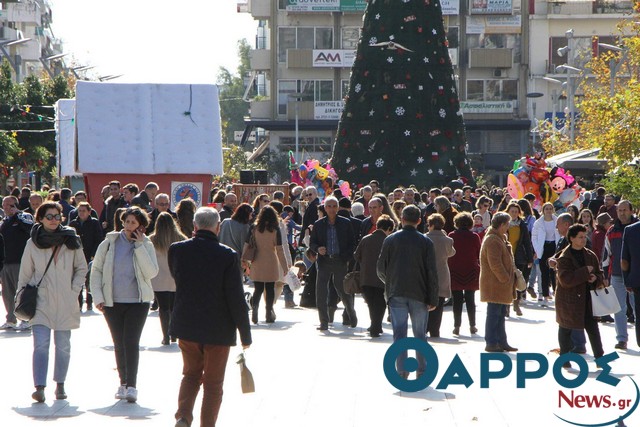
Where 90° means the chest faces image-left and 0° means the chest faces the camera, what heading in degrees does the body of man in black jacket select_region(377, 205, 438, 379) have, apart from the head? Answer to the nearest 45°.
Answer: approximately 180°

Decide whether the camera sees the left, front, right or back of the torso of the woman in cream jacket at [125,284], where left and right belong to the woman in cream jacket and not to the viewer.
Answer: front

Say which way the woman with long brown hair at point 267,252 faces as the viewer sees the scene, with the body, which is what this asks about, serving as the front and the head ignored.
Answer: away from the camera

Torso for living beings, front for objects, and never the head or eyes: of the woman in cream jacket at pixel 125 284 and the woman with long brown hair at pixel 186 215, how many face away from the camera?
1

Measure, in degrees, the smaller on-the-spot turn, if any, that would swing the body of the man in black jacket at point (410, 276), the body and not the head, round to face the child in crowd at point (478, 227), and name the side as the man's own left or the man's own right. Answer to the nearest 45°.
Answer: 0° — they already face them

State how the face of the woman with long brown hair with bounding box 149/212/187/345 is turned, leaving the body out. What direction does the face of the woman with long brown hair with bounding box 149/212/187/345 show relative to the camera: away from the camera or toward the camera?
away from the camera

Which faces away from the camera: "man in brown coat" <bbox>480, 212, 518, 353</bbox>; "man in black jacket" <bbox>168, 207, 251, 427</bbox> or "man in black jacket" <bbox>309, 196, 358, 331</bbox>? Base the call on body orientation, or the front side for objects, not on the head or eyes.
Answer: "man in black jacket" <bbox>168, 207, 251, 427</bbox>

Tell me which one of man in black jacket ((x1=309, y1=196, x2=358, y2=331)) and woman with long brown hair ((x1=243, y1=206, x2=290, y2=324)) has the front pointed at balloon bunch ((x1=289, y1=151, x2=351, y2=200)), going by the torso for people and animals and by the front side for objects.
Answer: the woman with long brown hair
